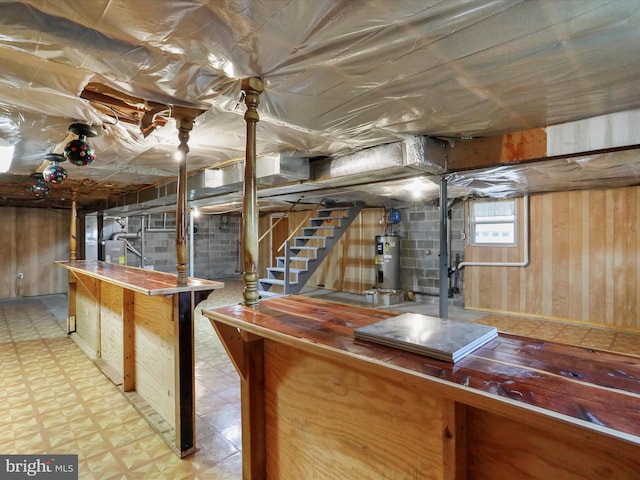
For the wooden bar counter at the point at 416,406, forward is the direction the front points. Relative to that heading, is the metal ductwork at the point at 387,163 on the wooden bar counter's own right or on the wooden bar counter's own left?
on the wooden bar counter's own right

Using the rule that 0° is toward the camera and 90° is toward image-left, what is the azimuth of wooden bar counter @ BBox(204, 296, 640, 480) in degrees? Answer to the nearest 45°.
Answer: approximately 45°

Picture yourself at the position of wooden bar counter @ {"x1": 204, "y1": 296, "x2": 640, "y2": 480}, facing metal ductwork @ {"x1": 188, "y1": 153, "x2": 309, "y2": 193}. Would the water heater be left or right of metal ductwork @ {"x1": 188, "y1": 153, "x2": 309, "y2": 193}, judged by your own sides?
right

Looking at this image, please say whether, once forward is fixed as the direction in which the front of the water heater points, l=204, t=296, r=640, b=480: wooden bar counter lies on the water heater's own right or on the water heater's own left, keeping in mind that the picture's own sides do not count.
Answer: on the water heater's own left

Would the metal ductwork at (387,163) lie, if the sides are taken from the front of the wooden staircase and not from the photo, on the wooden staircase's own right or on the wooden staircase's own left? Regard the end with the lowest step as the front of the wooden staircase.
on the wooden staircase's own left

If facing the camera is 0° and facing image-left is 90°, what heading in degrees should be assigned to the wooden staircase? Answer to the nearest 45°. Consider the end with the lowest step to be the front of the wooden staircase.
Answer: approximately 45°

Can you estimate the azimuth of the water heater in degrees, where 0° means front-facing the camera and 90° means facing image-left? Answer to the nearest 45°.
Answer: approximately 45°
